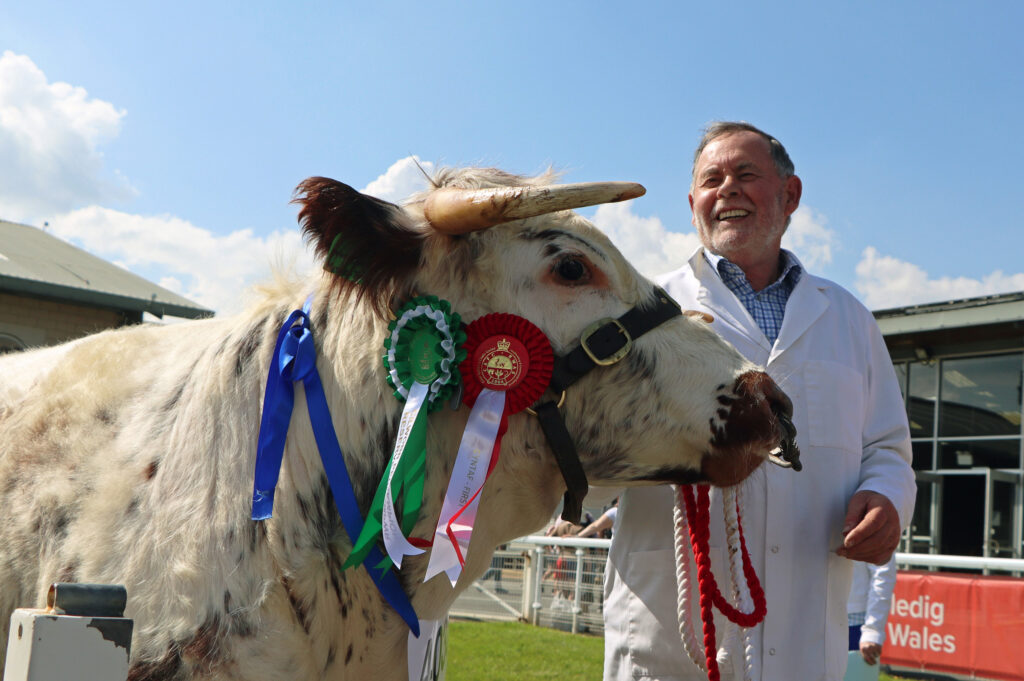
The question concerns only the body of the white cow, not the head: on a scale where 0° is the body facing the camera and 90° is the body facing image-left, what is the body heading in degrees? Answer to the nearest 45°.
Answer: approximately 270°

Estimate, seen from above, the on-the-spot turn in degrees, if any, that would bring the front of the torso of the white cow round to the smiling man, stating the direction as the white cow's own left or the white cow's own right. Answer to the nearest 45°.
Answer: approximately 45° to the white cow's own left

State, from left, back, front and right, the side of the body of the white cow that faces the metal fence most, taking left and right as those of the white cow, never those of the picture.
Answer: left

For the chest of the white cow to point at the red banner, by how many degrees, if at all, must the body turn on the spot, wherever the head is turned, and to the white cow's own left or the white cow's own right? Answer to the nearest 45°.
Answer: approximately 45° to the white cow's own left

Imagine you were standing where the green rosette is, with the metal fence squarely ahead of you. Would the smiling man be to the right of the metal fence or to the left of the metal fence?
right

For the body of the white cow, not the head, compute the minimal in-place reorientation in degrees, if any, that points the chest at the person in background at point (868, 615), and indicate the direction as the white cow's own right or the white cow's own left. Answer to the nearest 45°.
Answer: approximately 45° to the white cow's own left

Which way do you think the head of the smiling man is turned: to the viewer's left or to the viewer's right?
to the viewer's left

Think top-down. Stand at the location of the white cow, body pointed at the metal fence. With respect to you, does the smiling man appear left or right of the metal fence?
right
